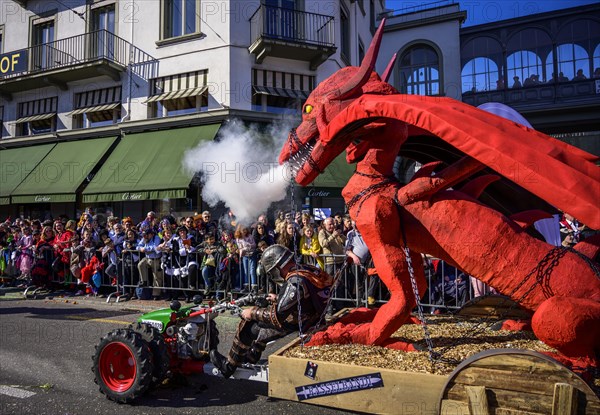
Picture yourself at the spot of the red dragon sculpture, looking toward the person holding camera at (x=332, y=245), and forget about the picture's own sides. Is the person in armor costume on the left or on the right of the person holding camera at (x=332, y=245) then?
left

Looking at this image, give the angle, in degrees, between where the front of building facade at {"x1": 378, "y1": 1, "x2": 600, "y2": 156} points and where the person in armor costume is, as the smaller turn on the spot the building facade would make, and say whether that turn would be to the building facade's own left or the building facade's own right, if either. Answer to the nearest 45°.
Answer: approximately 45° to the building facade's own left

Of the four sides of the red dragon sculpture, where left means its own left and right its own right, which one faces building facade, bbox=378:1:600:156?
right

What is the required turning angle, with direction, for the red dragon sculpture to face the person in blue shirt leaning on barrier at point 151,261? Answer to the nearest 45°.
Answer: approximately 45° to its right

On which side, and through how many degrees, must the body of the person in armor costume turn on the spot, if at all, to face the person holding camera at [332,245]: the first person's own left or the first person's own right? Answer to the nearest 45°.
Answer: approximately 90° to the first person's own right

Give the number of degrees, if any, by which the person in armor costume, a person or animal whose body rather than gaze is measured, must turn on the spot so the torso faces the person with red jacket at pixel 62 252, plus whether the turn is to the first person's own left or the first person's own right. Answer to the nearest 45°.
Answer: approximately 45° to the first person's own right

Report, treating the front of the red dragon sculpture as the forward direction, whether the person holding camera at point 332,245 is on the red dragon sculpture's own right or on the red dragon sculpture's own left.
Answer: on the red dragon sculpture's own right

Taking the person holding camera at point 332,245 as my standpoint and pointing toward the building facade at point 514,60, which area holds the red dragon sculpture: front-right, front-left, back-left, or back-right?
back-right

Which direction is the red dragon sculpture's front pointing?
to the viewer's left

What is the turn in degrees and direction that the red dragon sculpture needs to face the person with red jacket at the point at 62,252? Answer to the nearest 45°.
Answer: approximately 45° to its right

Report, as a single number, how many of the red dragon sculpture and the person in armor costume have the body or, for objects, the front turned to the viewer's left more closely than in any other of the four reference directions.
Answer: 2

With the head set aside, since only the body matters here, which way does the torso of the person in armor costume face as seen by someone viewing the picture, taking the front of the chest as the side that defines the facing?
to the viewer's left

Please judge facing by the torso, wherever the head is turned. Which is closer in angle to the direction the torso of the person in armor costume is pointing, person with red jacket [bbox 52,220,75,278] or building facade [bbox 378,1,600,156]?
the person with red jacket
